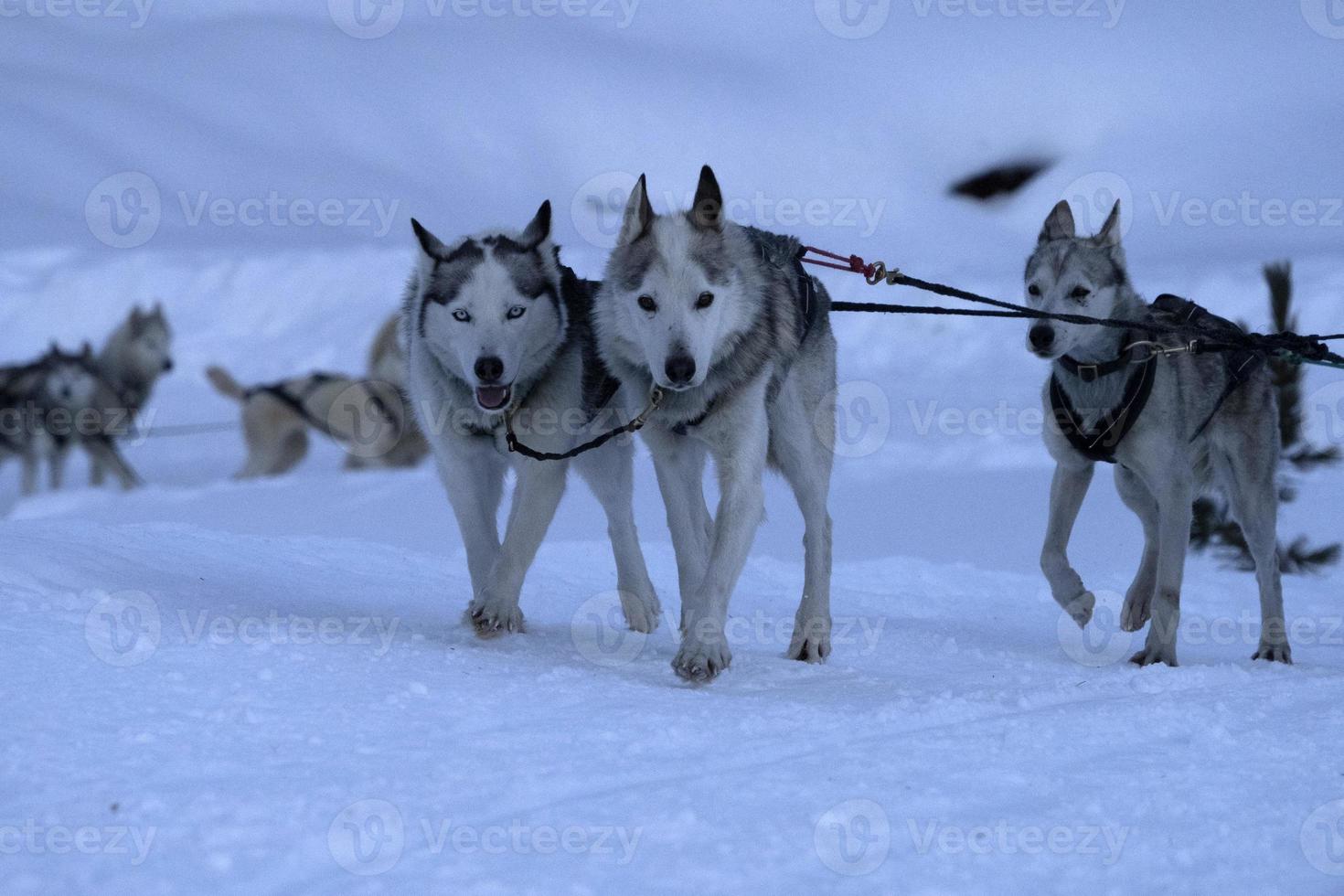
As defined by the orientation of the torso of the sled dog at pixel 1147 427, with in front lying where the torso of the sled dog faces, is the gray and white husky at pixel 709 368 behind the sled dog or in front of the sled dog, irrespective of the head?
in front

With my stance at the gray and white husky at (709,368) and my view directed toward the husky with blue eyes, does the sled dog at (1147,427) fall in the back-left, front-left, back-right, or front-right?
back-right

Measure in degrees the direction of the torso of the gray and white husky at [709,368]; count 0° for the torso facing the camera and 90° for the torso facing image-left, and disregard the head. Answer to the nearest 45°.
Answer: approximately 45°

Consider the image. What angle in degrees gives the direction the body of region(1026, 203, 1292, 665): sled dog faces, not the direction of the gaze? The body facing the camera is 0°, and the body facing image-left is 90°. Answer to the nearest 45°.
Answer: approximately 45°

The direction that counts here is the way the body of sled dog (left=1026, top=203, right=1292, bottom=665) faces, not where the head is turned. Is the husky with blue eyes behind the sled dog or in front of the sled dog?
in front

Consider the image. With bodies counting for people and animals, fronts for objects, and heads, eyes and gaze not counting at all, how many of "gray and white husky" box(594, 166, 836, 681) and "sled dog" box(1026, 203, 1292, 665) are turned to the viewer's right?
0
